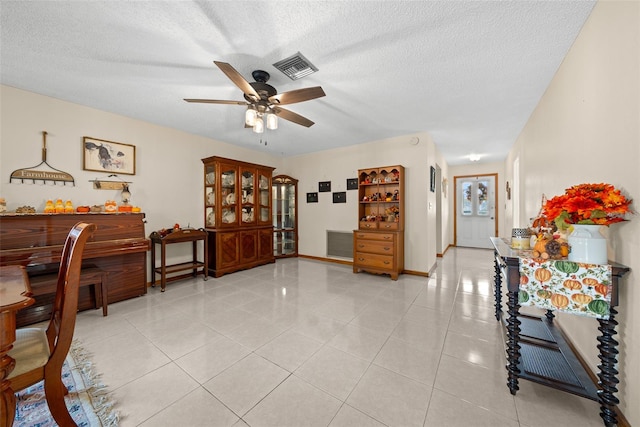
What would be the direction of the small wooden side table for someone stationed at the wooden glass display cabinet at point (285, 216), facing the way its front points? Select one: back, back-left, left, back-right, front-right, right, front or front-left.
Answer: front-right

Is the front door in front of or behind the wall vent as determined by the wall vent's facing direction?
behind

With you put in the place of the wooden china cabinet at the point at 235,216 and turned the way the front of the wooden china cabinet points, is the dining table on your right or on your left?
on your right

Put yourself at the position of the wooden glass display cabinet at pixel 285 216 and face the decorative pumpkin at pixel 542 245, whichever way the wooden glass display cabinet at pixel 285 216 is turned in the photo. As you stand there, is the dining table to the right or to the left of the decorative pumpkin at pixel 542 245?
right

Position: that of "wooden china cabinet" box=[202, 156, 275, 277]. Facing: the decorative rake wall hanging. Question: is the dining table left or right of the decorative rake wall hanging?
left

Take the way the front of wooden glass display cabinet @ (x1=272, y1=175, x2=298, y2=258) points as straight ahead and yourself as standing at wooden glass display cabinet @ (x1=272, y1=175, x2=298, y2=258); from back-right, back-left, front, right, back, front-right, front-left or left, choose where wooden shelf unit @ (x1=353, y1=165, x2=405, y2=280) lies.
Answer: front-left

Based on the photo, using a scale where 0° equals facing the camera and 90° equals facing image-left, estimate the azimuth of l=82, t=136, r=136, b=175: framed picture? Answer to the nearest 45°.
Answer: approximately 315°

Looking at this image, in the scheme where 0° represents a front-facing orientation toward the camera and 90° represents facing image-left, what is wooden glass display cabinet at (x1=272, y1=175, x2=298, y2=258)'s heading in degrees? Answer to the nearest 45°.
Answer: approximately 0°

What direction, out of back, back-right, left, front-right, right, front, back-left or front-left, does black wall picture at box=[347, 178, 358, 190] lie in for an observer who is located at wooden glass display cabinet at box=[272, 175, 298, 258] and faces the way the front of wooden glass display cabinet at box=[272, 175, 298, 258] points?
front-left

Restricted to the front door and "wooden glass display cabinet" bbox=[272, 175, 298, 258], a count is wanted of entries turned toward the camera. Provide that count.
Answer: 2

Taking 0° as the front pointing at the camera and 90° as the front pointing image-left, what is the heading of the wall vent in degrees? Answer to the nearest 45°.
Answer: approximately 45°
